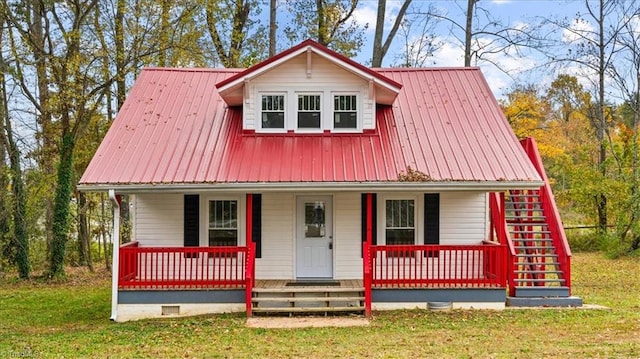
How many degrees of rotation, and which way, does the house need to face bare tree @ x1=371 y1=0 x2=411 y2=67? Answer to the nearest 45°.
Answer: approximately 180°

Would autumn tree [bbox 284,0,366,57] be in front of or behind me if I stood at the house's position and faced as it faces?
behind

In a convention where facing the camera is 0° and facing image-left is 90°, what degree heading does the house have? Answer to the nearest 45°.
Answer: approximately 0°
